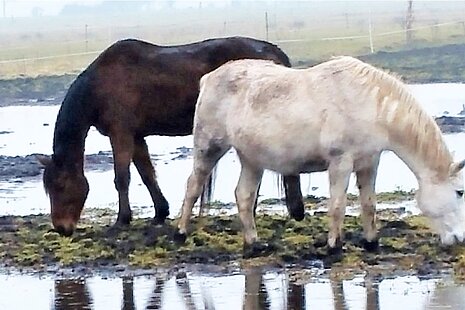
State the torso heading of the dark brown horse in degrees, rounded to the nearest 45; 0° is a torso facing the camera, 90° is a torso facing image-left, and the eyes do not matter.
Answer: approximately 90°

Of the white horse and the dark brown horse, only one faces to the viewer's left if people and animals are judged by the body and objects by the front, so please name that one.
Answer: the dark brown horse

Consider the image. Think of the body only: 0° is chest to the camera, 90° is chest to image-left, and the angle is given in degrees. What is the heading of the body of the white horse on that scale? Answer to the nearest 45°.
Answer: approximately 270°

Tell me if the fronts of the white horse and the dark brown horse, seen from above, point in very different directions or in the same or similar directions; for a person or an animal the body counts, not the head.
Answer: very different directions

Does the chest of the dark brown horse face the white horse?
no

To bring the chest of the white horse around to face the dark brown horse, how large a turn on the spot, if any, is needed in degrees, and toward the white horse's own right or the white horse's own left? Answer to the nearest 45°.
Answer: approximately 135° to the white horse's own left

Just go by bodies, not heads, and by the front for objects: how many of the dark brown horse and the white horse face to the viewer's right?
1
